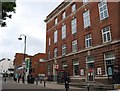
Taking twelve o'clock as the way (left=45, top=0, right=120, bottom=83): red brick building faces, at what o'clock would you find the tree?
The tree is roughly at 11 o'clock from the red brick building.

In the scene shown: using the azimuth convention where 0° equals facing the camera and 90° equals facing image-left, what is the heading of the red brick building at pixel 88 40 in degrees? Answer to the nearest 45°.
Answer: approximately 45°
